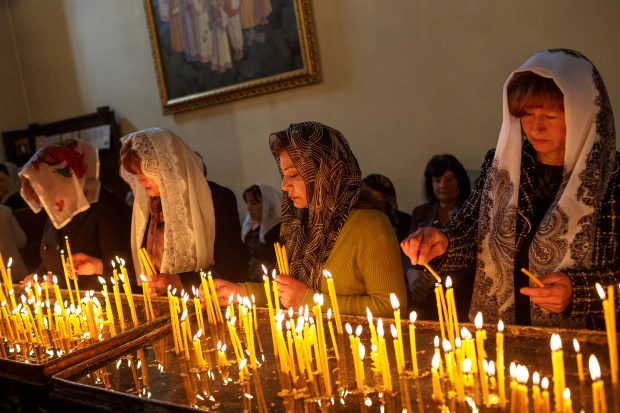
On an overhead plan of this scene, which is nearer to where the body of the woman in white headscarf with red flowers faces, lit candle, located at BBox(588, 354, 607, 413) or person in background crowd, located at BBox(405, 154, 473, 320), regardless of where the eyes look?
the lit candle

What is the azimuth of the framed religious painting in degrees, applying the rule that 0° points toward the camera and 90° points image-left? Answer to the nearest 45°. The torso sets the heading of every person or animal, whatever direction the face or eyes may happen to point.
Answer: approximately 0°

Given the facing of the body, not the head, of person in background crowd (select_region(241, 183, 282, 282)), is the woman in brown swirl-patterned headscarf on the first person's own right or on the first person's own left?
on the first person's own left

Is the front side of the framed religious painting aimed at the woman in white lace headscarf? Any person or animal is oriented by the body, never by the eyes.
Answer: yes

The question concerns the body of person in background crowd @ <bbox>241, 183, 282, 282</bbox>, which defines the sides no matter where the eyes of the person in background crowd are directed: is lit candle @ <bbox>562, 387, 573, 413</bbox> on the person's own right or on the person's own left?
on the person's own left

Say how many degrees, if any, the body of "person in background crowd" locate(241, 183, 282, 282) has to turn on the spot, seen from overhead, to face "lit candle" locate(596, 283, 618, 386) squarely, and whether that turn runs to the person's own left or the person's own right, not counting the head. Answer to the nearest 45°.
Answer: approximately 45° to the person's own left

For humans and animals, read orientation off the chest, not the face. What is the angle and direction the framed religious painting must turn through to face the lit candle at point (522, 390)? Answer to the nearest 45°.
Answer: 0° — it already faces it
